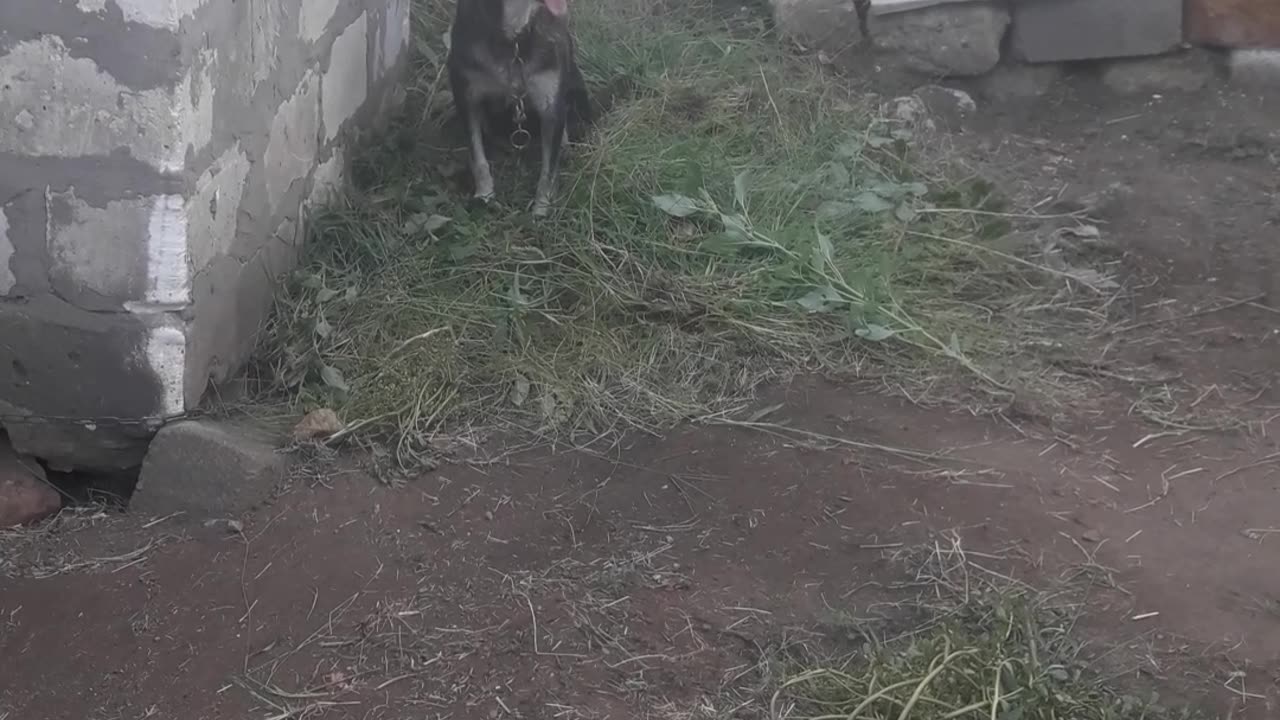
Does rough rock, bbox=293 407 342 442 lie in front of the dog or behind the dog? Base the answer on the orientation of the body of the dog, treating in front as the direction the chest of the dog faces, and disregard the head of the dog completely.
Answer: in front

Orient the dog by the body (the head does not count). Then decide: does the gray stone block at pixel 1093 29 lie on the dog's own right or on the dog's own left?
on the dog's own left

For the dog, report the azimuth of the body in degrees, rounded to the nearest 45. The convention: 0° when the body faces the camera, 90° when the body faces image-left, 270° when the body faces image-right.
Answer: approximately 0°

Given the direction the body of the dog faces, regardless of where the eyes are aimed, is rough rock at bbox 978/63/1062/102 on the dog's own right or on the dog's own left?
on the dog's own left

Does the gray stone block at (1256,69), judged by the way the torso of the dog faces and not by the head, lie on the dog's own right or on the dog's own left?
on the dog's own left

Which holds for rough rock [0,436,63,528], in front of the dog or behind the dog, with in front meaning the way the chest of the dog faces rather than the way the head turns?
in front

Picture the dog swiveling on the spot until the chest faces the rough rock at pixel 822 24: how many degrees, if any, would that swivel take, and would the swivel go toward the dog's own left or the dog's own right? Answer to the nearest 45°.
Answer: approximately 135° to the dog's own left

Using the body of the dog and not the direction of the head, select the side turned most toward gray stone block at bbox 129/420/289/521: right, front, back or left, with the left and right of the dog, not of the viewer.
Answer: front

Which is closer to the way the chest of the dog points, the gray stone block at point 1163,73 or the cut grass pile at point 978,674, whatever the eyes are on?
the cut grass pile

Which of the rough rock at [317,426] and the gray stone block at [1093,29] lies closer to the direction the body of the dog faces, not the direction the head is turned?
the rough rock

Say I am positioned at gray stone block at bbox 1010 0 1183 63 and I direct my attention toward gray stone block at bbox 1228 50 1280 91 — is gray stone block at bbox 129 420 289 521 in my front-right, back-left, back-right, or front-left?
back-right

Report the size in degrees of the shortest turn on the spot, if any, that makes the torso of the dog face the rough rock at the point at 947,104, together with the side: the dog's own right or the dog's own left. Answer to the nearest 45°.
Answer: approximately 135° to the dog's own left
